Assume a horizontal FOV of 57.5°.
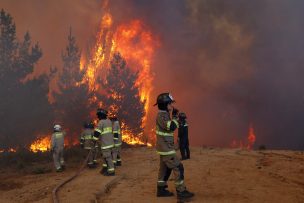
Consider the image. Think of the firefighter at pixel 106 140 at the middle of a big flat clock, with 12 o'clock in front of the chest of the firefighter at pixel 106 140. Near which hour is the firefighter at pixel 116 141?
the firefighter at pixel 116 141 is roughly at 2 o'clock from the firefighter at pixel 106 140.

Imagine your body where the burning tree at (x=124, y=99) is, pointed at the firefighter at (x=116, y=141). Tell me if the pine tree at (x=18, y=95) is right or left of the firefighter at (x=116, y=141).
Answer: right

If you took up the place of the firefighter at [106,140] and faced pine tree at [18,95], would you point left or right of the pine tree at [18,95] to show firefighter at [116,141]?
right

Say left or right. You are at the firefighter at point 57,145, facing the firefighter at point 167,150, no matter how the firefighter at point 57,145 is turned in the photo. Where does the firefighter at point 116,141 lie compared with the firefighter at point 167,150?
left

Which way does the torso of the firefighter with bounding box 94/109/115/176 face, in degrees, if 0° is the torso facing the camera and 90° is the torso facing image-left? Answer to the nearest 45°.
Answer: approximately 135°

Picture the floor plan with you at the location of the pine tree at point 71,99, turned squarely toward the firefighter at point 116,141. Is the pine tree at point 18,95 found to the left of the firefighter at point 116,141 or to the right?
right

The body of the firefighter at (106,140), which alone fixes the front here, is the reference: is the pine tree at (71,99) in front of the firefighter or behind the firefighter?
in front

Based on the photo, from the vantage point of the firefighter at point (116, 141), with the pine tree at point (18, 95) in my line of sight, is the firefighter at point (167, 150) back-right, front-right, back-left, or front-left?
back-left
